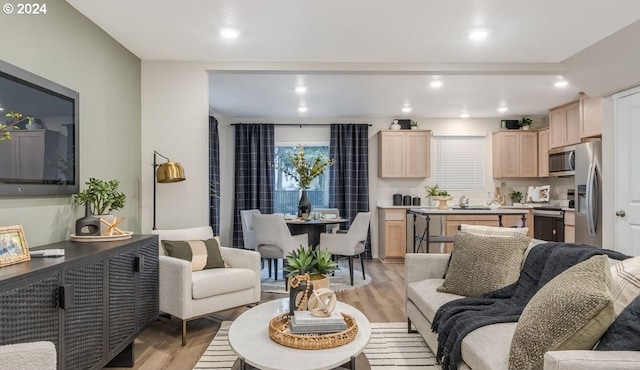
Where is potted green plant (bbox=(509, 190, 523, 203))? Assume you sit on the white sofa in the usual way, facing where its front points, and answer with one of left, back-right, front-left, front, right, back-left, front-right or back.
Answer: back-right

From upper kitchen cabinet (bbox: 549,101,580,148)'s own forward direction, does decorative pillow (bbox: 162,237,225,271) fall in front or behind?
in front

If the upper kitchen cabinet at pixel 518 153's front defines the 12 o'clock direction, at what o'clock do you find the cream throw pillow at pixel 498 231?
The cream throw pillow is roughly at 12 o'clock from the upper kitchen cabinet.

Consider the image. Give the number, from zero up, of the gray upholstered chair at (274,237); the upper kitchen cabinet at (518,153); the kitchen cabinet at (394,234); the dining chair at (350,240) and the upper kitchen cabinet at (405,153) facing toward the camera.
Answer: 3

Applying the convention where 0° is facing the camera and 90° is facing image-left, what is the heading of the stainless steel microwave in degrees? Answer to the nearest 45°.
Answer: approximately 45°

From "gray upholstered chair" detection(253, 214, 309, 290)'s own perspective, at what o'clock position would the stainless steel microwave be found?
The stainless steel microwave is roughly at 1 o'clock from the gray upholstered chair.

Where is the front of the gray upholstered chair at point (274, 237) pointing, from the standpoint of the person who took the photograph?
facing away from the viewer and to the right of the viewer

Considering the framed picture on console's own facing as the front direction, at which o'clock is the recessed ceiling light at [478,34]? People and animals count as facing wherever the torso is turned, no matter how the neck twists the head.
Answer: The recessed ceiling light is roughly at 11 o'clock from the framed picture on console.

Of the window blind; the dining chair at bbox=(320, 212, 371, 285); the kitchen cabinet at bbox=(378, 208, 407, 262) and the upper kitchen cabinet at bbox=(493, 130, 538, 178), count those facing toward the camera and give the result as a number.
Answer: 3

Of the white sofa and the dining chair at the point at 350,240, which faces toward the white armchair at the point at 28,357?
the white sofa

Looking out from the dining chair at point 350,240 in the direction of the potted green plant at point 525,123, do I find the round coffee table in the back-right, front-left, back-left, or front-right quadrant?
back-right

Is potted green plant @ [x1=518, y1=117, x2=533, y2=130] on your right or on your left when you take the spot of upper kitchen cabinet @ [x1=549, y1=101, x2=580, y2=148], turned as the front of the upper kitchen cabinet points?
on your right

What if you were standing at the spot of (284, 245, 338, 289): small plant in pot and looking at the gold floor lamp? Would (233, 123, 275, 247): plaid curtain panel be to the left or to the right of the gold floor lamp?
right

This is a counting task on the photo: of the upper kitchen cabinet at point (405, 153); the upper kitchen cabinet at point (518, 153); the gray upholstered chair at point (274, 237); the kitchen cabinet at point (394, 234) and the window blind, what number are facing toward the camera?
4
